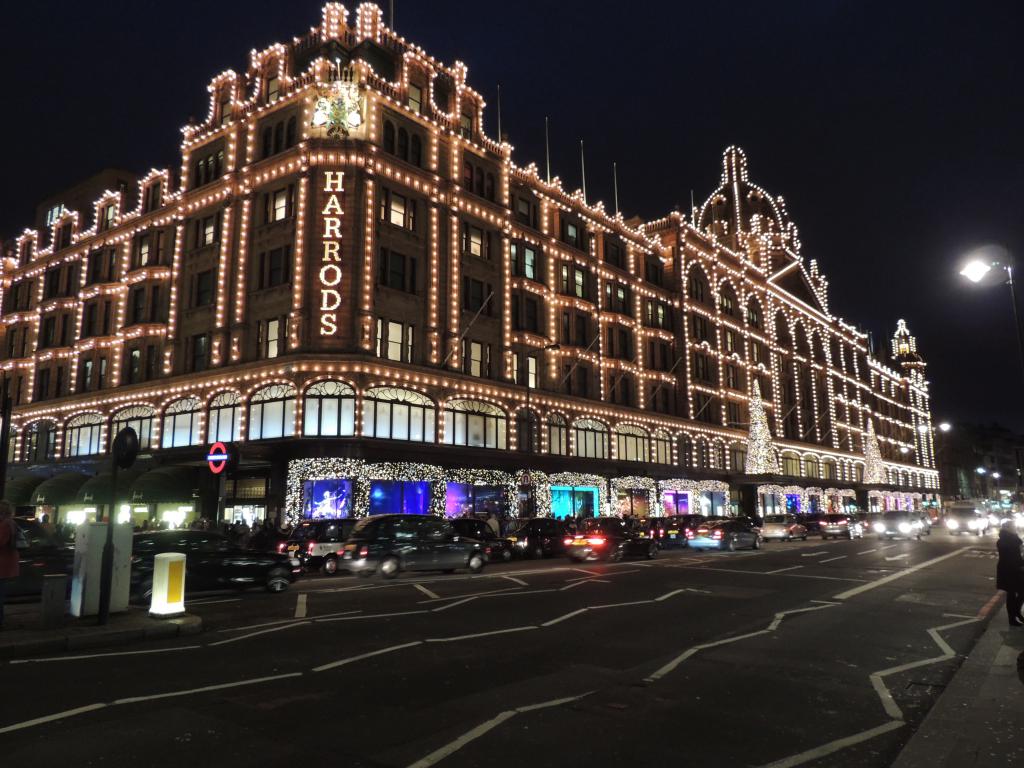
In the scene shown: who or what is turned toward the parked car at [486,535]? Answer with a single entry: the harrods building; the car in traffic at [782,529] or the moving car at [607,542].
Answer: the harrods building

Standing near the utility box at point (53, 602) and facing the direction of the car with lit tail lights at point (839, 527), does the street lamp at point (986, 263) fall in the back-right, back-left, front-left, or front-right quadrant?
front-right

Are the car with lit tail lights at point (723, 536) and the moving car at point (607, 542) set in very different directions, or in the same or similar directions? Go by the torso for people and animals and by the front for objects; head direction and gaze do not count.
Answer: same or similar directions

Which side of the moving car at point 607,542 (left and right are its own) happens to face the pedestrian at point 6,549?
back

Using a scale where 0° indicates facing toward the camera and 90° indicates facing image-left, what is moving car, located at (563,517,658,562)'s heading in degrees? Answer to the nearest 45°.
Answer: approximately 225°

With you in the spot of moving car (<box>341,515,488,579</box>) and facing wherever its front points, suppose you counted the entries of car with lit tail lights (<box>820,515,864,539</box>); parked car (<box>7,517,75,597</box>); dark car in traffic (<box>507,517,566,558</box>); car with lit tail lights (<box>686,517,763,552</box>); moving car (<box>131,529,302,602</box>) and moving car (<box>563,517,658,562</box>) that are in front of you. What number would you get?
4

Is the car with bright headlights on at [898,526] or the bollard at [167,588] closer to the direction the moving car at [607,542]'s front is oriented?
the car with bright headlights on

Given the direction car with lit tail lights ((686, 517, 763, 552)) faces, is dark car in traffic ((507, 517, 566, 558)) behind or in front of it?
behind

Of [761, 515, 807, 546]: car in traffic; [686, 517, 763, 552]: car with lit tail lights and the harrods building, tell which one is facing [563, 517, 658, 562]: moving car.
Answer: the harrods building

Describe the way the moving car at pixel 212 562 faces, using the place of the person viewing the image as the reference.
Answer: facing to the right of the viewer

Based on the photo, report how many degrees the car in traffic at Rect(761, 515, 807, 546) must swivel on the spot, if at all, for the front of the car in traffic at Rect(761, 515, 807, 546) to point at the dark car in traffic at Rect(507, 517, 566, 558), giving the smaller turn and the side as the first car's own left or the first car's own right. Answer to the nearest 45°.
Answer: approximately 180°

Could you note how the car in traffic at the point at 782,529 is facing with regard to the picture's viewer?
facing away from the viewer and to the right of the viewer

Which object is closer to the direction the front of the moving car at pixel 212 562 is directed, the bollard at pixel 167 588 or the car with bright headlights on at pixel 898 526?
the car with bright headlights on

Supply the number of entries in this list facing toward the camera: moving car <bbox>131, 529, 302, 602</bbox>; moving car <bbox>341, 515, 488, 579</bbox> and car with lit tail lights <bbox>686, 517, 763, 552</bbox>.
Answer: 0

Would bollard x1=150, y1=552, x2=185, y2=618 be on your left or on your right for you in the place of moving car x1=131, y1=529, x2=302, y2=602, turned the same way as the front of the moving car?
on your right

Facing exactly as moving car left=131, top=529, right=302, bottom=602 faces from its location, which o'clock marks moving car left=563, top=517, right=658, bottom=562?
moving car left=563, top=517, right=658, bottom=562 is roughly at 11 o'clock from moving car left=131, top=529, right=302, bottom=602.

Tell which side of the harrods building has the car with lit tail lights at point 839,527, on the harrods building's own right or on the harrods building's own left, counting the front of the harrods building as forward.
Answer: on the harrods building's own left

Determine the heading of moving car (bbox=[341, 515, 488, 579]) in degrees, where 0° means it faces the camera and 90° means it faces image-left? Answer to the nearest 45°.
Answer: approximately 225°

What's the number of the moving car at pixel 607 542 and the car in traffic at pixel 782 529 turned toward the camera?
0

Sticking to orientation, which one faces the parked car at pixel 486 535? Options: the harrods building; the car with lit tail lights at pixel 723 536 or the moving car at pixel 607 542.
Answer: the harrods building

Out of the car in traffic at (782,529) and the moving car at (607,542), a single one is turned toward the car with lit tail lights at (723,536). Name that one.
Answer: the moving car at (607,542)
